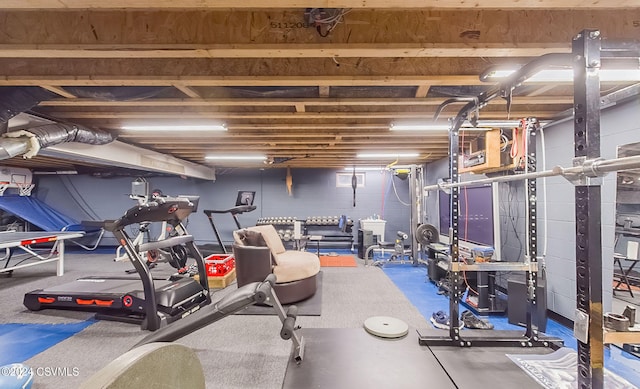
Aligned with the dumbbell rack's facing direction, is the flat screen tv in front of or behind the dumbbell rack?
in front

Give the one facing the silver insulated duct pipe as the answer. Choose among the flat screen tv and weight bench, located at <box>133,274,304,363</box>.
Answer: the flat screen tv

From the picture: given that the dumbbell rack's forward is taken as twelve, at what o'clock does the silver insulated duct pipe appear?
The silver insulated duct pipe is roughly at 1 o'clock from the dumbbell rack.

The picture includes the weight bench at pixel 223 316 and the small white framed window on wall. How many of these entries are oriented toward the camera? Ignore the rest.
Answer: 1

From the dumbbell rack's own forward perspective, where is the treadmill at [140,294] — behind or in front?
in front

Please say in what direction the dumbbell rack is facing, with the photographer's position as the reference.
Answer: facing the viewer

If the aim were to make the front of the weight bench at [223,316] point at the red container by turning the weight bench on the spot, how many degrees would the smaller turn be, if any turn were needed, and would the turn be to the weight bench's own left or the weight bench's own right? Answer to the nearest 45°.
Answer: approximately 90° to the weight bench's own left

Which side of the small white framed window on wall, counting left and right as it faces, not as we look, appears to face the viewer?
front

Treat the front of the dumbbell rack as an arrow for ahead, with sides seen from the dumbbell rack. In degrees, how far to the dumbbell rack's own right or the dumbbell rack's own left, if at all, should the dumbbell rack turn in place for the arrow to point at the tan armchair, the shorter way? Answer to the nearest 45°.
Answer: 0° — it already faces it

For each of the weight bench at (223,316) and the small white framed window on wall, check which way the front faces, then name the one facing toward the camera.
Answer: the small white framed window on wall

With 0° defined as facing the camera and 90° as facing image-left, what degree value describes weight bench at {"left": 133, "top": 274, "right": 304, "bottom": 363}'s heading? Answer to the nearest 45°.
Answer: approximately 270°

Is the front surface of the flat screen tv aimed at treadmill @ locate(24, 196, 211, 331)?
yes

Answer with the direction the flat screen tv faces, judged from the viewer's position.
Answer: facing the viewer and to the left of the viewer

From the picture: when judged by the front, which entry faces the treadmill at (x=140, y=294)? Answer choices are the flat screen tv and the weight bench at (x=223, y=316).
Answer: the flat screen tv
